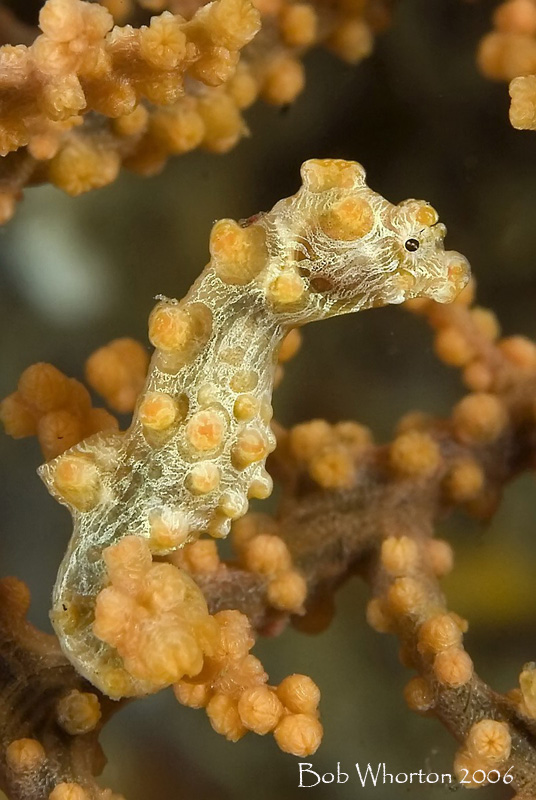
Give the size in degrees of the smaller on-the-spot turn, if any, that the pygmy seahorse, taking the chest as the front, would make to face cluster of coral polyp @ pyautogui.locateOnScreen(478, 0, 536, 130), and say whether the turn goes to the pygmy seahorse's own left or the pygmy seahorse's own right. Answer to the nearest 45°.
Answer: approximately 45° to the pygmy seahorse's own left

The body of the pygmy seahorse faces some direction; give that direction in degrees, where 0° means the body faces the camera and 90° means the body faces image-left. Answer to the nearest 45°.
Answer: approximately 270°
